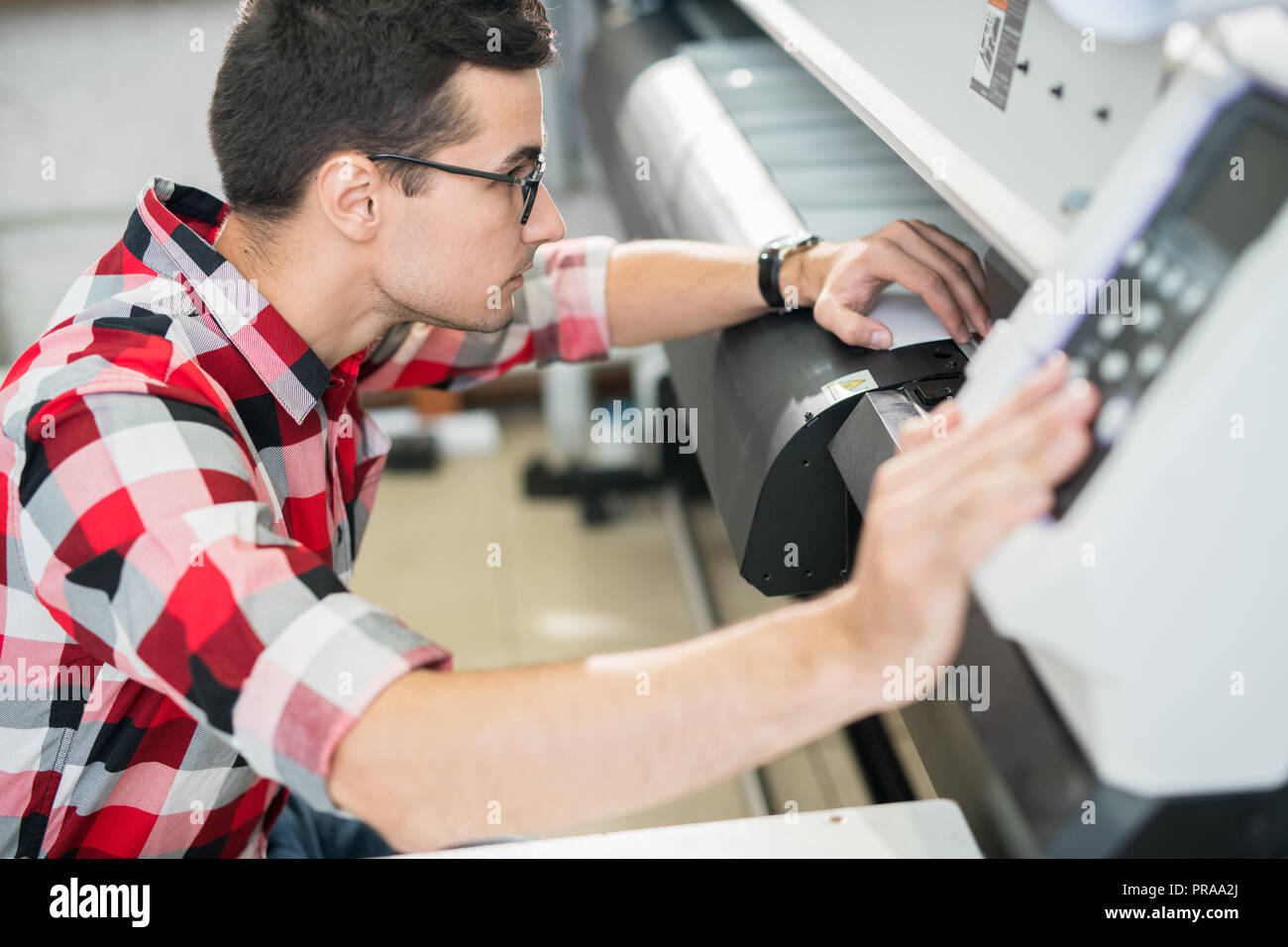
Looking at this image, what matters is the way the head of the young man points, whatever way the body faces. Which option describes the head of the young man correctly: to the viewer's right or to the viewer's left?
to the viewer's right

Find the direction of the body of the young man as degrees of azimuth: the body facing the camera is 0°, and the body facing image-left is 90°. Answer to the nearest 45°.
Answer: approximately 270°
